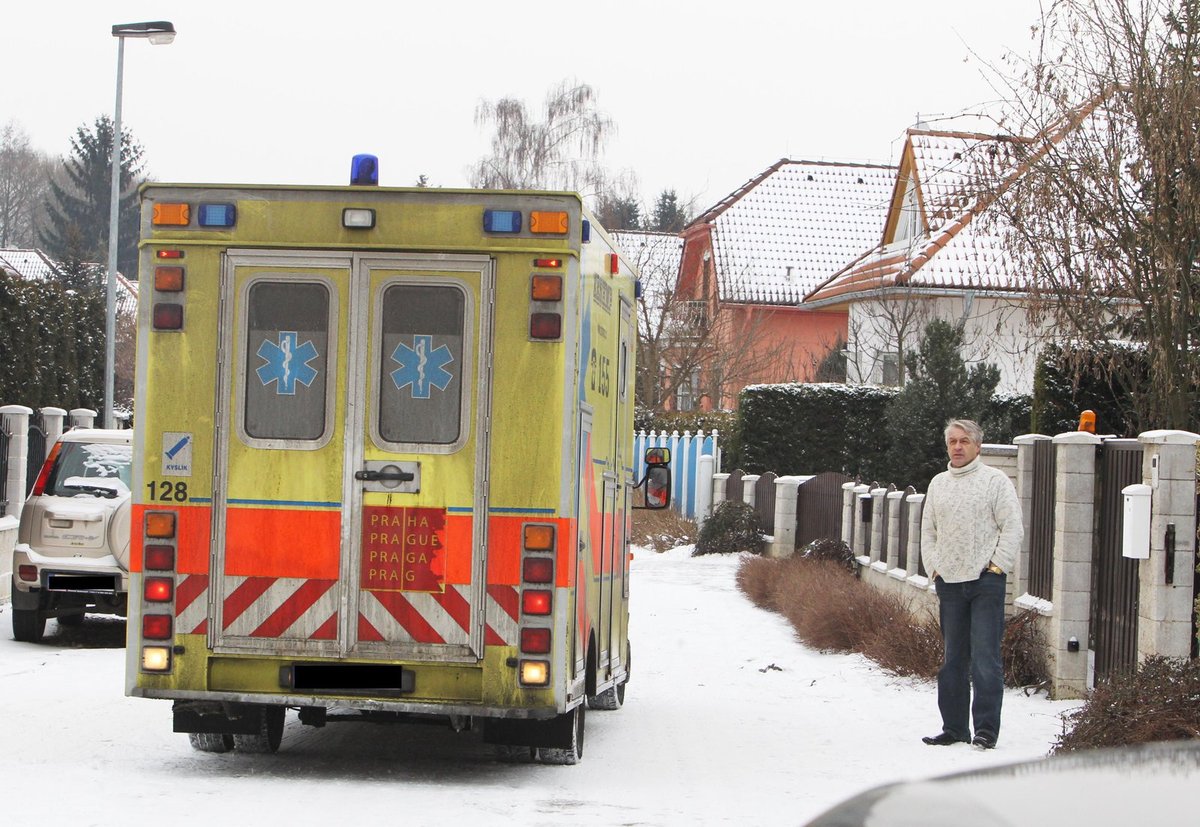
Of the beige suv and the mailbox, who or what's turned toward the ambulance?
the mailbox

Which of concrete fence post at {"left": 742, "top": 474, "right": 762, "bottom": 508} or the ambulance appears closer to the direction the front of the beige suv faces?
the concrete fence post

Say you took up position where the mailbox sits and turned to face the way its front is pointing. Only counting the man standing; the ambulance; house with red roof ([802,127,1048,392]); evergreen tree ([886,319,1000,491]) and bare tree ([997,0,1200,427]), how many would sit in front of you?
2

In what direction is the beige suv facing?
away from the camera

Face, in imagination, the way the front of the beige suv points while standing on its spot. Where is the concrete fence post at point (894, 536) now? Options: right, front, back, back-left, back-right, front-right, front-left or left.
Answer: right

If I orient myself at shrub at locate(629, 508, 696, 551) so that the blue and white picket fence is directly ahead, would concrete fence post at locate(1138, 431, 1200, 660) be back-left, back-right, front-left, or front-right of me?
back-right

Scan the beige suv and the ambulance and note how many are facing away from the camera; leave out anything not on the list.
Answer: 2

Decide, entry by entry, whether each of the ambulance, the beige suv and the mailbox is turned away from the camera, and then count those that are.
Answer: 2

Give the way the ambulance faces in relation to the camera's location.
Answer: facing away from the viewer

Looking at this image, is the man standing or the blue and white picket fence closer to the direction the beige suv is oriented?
the blue and white picket fence

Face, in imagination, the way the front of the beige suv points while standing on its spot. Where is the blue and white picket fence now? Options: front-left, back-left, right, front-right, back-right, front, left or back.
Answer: front-right

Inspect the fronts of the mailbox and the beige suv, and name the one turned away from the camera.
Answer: the beige suv
